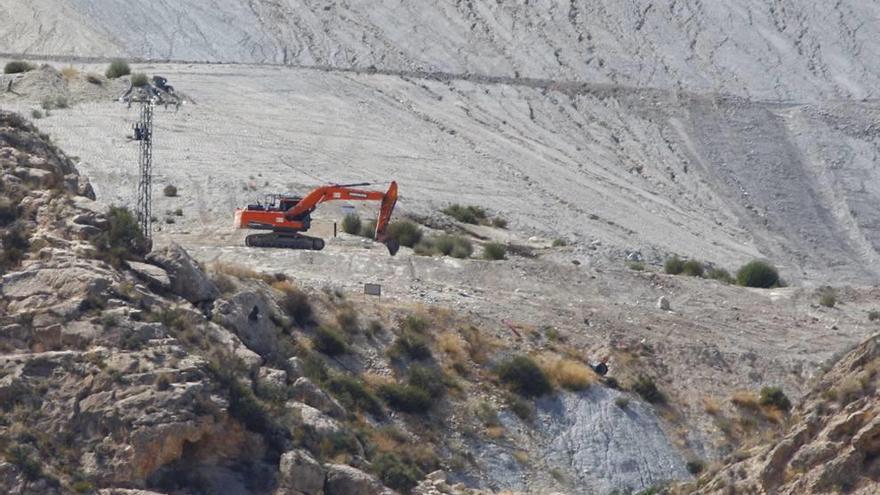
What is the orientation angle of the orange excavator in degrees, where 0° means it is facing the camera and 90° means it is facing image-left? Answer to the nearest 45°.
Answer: approximately 270°

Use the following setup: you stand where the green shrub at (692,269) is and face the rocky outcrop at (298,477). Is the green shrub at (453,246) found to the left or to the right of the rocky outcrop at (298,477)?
right

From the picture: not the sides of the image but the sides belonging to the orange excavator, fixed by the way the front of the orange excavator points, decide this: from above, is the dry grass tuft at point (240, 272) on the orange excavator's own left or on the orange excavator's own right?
on the orange excavator's own right

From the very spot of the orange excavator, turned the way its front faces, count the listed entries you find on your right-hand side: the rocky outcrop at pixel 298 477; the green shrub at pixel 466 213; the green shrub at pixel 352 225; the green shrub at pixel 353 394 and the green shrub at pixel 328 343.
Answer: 3

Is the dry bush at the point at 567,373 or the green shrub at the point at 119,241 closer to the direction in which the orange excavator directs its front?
the dry bush

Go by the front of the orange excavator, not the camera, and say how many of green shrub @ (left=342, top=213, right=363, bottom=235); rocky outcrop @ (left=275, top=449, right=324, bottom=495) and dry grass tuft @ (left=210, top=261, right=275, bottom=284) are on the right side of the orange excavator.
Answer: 2

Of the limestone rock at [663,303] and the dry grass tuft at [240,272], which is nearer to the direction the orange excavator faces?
the limestone rock

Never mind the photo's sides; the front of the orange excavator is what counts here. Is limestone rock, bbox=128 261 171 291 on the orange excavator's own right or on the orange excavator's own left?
on the orange excavator's own right

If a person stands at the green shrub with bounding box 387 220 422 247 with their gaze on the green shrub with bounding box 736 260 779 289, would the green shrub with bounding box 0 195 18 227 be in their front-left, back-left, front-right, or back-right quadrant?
back-right

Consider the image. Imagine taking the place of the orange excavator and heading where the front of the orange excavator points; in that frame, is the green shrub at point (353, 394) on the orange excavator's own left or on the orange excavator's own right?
on the orange excavator's own right

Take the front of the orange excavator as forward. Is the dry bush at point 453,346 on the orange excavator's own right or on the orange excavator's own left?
on the orange excavator's own right

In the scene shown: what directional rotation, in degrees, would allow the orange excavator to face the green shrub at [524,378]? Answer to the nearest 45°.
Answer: approximately 45° to its right

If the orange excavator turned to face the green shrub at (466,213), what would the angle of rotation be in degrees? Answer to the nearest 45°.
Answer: approximately 45° to its left
